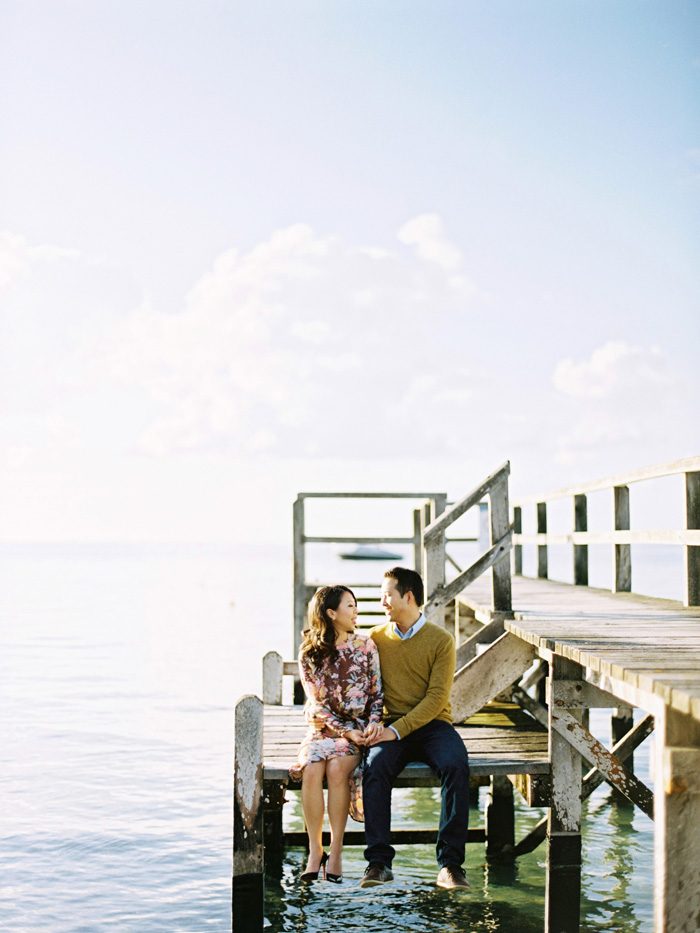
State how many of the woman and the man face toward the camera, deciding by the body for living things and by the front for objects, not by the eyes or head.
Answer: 2

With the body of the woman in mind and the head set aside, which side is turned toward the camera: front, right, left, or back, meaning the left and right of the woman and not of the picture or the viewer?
front

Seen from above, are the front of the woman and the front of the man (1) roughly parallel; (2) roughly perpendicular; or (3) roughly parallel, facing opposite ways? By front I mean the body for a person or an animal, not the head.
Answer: roughly parallel

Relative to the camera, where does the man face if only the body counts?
toward the camera
